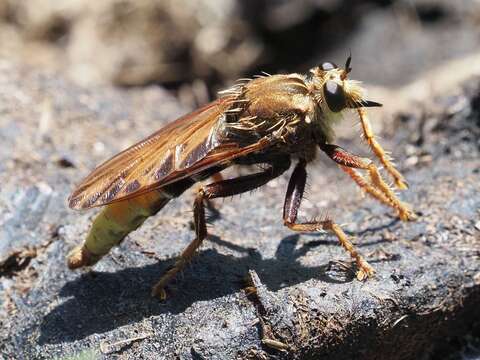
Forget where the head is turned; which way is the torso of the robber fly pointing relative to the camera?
to the viewer's right

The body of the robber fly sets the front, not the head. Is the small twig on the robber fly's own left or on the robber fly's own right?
on the robber fly's own right
